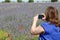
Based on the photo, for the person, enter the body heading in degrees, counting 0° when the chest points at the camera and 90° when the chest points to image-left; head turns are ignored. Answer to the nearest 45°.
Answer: approximately 135°
